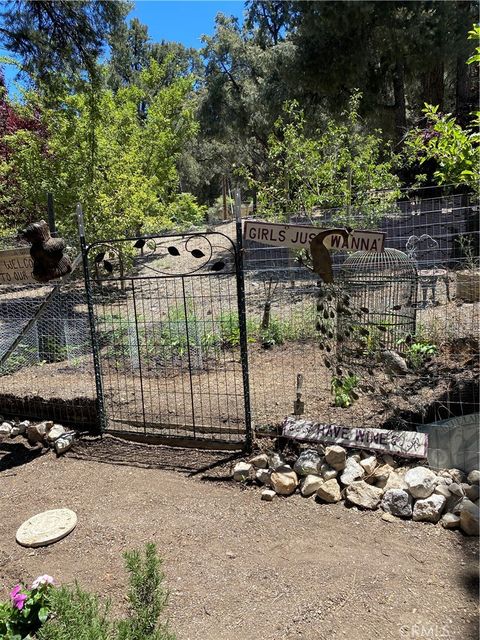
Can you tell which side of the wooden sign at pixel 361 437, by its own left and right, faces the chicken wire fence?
back

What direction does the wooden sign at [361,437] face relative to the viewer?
toward the camera

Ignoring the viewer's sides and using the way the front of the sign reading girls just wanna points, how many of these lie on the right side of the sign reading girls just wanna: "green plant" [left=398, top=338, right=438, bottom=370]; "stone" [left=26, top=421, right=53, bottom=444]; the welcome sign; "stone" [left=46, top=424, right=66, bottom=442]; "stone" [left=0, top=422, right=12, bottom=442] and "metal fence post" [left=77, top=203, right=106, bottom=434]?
5

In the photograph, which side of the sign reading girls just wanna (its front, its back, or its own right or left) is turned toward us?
front

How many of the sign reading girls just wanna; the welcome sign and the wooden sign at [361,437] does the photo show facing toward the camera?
3

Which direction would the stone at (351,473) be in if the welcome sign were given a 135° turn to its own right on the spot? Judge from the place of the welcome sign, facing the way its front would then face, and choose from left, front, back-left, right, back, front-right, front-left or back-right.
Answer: back

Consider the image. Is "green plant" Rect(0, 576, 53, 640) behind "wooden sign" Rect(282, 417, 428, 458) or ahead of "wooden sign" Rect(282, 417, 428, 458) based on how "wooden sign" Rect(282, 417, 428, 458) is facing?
ahead

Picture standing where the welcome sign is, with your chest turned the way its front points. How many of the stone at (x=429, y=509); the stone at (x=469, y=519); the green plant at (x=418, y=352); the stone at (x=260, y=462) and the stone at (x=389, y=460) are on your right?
0

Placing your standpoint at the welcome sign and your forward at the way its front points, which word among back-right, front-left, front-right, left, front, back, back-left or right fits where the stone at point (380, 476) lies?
front-left

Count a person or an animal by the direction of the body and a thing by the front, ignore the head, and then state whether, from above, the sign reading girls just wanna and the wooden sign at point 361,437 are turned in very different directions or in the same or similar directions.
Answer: same or similar directions

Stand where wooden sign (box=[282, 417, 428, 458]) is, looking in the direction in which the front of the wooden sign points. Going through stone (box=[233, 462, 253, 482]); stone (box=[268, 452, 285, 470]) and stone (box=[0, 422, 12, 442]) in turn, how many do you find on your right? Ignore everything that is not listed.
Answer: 3

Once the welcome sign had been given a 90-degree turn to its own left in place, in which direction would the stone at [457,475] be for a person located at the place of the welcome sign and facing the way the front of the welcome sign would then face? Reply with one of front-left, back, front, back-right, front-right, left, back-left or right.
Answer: front-right

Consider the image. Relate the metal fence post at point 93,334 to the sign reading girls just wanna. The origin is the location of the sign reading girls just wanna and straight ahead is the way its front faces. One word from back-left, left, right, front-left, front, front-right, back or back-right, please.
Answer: right

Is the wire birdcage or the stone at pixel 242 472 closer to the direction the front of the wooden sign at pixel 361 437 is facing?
the stone

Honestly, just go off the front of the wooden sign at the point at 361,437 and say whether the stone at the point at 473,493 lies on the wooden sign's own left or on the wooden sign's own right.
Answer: on the wooden sign's own left

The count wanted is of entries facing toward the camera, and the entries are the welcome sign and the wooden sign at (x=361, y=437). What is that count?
2

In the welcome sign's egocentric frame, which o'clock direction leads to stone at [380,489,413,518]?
The stone is roughly at 11 o'clock from the welcome sign.

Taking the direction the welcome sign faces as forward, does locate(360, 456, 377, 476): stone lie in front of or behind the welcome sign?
in front

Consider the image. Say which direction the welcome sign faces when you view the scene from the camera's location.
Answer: facing the viewer
